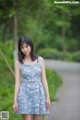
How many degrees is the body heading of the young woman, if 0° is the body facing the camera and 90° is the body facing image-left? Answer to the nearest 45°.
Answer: approximately 0°
